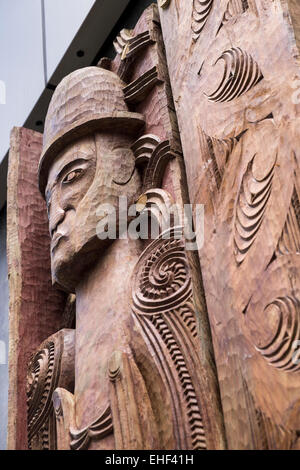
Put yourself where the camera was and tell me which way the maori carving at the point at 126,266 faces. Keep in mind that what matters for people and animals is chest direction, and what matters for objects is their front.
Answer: facing the viewer and to the left of the viewer
